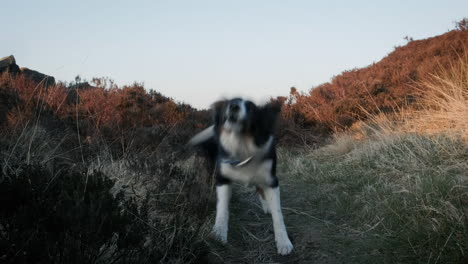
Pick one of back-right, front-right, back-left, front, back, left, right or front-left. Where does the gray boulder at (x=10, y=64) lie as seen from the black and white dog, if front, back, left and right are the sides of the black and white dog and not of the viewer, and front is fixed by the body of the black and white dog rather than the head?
back-right

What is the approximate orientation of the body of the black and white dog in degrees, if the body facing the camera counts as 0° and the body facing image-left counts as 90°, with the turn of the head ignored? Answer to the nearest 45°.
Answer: approximately 0°
